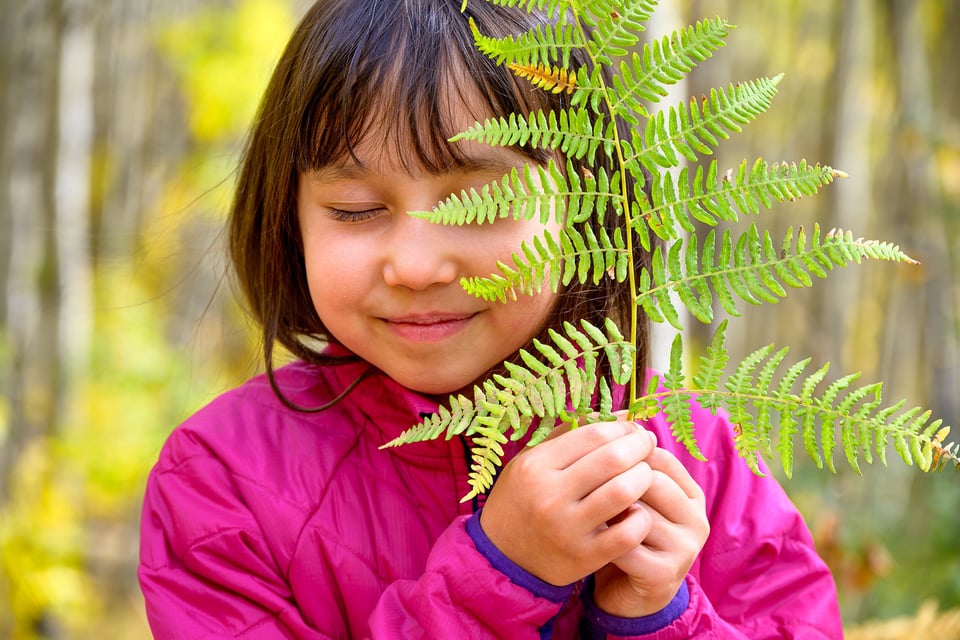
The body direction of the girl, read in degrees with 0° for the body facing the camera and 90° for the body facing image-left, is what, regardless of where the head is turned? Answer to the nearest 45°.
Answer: approximately 0°
